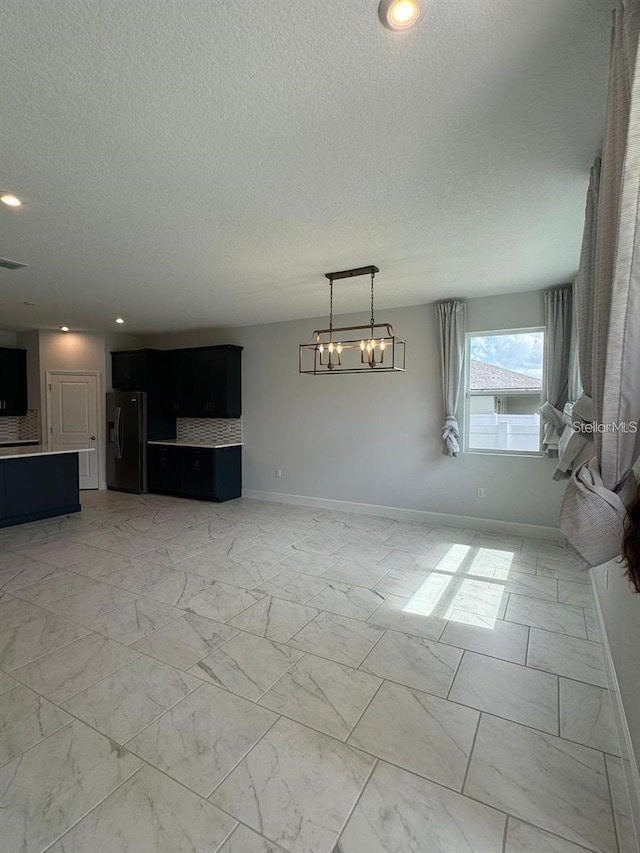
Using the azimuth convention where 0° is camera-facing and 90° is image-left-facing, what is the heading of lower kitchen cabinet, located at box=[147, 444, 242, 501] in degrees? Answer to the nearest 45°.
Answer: approximately 45°

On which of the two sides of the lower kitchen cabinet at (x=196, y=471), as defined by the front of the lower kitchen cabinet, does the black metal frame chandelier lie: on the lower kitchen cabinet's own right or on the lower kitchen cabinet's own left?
on the lower kitchen cabinet's own left

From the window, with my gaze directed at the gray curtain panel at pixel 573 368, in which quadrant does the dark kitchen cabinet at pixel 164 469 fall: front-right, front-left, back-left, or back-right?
back-right

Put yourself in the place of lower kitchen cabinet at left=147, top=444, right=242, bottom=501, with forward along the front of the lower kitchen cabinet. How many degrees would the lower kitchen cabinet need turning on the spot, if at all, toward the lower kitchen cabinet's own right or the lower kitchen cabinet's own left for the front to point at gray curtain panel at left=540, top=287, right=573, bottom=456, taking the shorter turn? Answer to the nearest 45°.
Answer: approximately 90° to the lower kitchen cabinet's own left

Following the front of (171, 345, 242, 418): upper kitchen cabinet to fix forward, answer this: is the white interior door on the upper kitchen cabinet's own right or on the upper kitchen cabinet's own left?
on the upper kitchen cabinet's own right

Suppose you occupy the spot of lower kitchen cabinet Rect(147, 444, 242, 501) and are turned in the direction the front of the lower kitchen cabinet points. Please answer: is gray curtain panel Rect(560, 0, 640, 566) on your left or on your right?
on your left

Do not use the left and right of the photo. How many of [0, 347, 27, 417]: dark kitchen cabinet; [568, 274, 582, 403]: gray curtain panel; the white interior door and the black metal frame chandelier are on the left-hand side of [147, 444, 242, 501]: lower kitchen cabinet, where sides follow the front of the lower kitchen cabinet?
2

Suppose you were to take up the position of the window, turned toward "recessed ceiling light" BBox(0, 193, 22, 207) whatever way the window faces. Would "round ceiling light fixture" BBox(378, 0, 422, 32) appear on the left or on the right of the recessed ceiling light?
left

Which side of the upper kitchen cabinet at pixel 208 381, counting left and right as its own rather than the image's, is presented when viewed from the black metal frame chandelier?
left

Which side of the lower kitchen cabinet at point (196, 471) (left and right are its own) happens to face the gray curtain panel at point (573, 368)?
left
